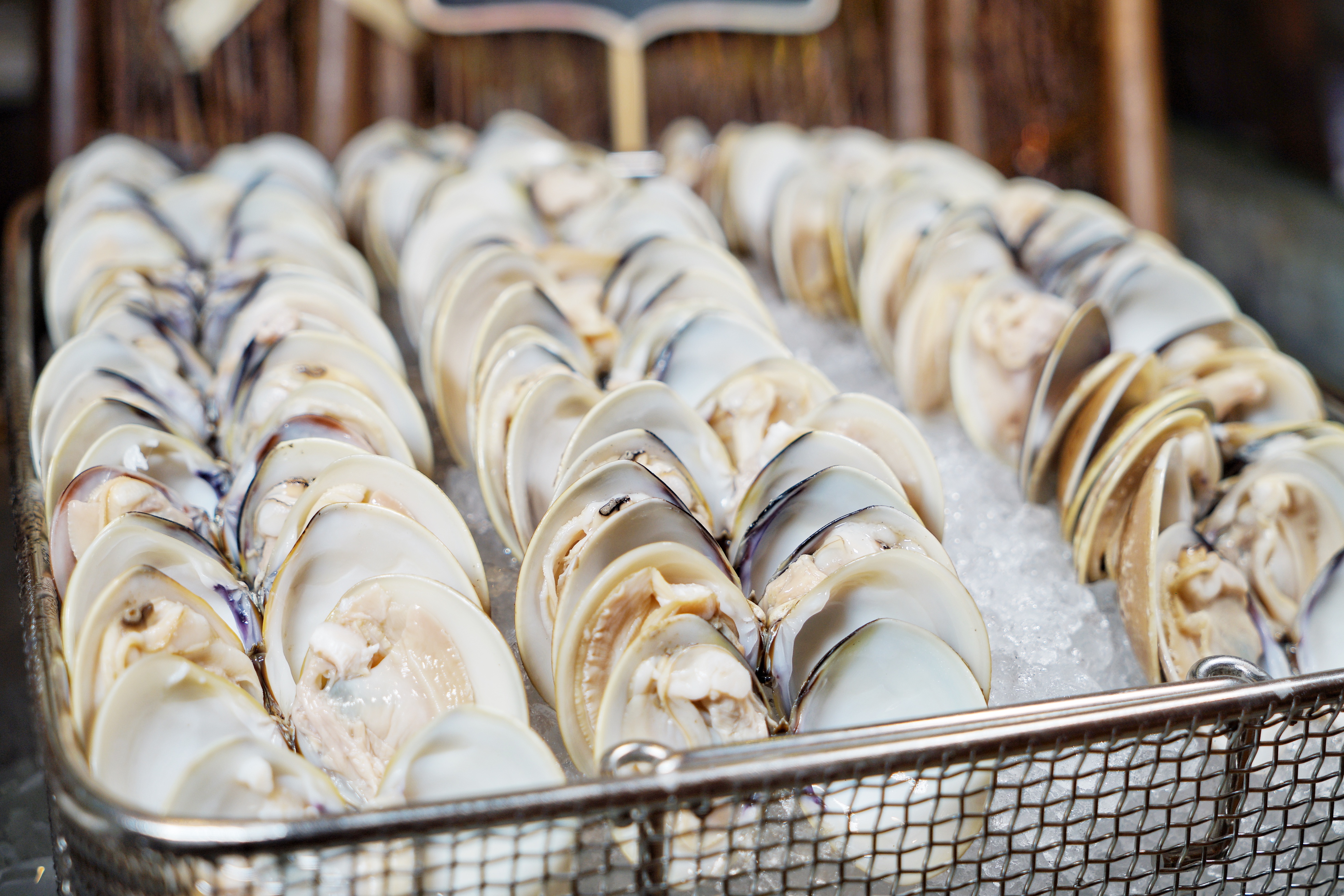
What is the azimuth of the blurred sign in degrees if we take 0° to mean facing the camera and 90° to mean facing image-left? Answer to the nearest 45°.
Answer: approximately 0°

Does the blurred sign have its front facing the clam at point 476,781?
yes

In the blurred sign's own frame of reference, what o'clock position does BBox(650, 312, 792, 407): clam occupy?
The clam is roughly at 12 o'clock from the blurred sign.

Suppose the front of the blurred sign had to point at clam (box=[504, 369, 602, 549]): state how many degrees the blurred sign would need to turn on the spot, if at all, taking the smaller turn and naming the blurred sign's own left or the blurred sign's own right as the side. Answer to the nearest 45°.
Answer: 0° — it already faces it

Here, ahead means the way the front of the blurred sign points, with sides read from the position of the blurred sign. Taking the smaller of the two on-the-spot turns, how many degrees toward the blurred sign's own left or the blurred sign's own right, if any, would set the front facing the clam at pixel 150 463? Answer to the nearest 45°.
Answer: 0° — it already faces it

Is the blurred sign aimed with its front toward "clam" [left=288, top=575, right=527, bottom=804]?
yes

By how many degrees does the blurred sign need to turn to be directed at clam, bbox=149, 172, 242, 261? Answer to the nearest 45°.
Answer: approximately 45° to its right
